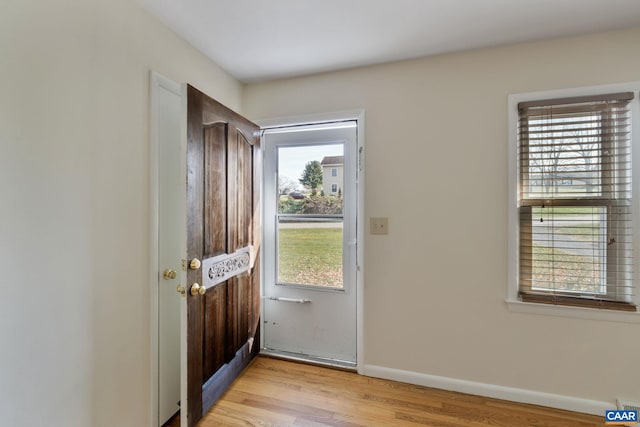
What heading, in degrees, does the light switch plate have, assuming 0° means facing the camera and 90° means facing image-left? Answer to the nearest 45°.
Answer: approximately 0°

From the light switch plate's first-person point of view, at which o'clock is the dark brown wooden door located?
The dark brown wooden door is roughly at 2 o'clock from the light switch plate.

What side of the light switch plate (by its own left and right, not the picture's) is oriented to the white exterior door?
right

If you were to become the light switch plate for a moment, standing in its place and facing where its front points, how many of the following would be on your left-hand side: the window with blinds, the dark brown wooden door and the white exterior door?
1

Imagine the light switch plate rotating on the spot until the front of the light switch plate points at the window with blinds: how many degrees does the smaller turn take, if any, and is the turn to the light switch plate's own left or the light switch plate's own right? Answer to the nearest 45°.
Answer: approximately 90° to the light switch plate's own left

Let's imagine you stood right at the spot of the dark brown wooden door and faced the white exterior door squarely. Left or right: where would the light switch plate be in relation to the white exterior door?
right

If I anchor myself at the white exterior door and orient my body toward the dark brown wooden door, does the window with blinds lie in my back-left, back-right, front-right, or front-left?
back-left
